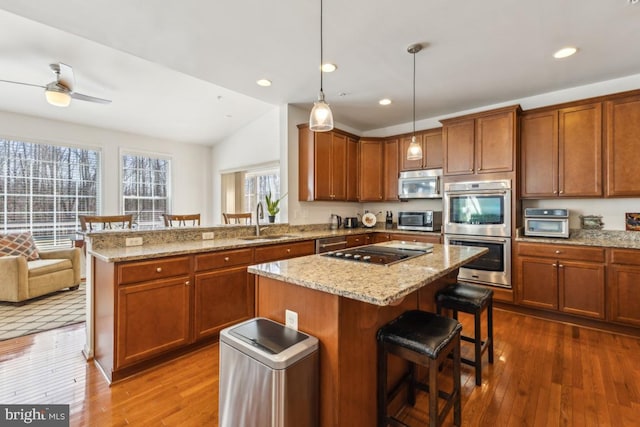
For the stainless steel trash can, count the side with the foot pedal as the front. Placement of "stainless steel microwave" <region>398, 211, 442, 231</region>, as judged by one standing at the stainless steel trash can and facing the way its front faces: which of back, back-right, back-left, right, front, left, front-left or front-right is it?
back

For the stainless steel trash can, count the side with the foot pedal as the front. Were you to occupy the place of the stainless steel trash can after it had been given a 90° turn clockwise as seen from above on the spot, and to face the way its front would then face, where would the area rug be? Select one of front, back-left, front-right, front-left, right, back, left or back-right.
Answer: front

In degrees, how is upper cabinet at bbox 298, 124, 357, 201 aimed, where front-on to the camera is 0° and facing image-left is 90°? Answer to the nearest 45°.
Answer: approximately 315°

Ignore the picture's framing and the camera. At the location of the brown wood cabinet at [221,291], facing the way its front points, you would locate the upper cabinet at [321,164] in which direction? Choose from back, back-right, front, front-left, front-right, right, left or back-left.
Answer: left

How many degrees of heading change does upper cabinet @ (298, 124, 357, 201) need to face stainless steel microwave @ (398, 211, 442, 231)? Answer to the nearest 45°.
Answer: approximately 45° to its left

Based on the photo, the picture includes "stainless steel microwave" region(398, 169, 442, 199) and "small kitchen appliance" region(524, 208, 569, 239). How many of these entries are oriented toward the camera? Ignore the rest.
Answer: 2

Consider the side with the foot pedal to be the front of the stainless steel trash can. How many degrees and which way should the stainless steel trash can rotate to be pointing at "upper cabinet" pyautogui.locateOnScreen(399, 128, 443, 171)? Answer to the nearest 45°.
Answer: approximately 180°

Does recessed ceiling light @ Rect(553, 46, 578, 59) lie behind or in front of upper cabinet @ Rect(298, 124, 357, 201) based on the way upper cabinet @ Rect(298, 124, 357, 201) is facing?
in front

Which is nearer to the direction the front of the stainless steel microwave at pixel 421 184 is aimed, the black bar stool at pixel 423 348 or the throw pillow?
the black bar stool

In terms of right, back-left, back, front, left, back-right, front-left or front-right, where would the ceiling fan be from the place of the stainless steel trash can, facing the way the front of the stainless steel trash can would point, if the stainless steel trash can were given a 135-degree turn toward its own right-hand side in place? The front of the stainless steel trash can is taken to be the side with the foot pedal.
front-left
